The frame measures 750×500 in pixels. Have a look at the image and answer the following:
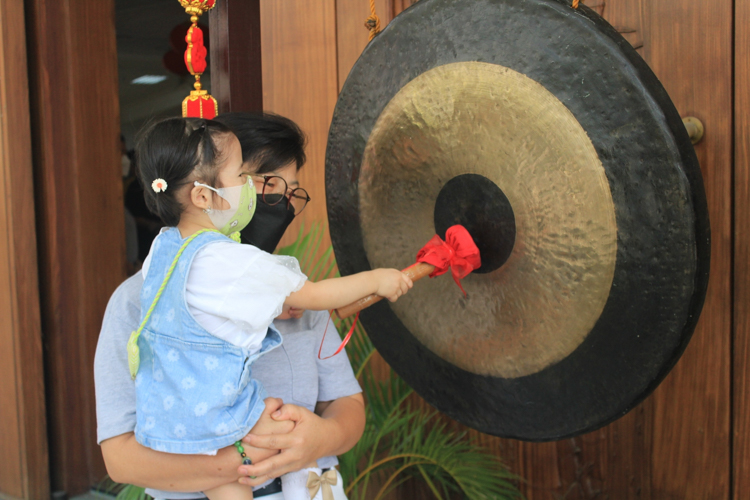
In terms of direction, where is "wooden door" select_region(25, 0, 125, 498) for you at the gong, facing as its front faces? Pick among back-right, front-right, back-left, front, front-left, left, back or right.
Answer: right

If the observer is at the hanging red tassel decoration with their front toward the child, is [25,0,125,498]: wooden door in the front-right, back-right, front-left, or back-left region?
back-right

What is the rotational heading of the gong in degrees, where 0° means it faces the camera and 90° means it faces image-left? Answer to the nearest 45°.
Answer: approximately 45°

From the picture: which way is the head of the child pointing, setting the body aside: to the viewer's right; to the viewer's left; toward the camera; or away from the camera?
to the viewer's right

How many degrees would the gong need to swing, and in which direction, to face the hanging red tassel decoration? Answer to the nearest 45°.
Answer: approximately 90° to its right

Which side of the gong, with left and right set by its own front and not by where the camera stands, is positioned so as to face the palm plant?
right
